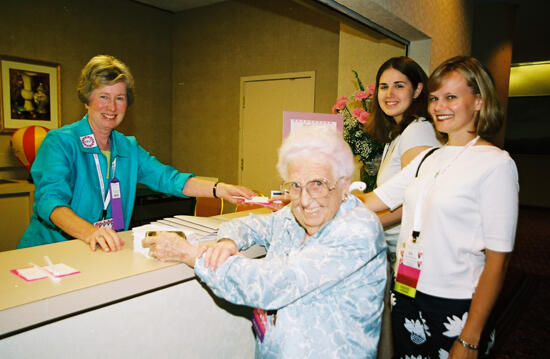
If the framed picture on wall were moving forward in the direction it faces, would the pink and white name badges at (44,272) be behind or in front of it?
in front

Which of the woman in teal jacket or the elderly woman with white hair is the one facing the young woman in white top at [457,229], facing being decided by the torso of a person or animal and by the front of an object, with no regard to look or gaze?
the woman in teal jacket

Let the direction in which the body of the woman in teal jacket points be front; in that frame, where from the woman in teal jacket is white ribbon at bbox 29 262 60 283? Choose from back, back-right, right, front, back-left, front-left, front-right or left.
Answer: front-right

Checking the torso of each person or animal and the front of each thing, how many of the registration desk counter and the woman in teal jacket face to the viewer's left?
0

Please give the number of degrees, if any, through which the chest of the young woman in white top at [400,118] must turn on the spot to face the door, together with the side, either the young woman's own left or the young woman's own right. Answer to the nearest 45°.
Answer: approximately 90° to the young woman's own right

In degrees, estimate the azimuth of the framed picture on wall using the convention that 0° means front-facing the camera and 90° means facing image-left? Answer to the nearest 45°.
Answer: approximately 315°

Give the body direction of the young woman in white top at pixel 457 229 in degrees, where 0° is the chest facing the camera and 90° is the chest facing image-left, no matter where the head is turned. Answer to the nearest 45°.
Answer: approximately 45°

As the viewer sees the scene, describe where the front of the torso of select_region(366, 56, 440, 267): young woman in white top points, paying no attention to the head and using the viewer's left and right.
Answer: facing the viewer and to the left of the viewer

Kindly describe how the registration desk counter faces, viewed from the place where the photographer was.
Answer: facing the viewer and to the right of the viewer

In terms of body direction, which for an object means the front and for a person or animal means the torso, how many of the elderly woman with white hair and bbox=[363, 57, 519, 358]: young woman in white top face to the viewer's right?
0

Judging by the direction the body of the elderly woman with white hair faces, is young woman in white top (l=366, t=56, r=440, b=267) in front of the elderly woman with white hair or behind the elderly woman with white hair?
behind

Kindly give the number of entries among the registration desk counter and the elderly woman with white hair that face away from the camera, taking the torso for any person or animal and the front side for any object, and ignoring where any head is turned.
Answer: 0
